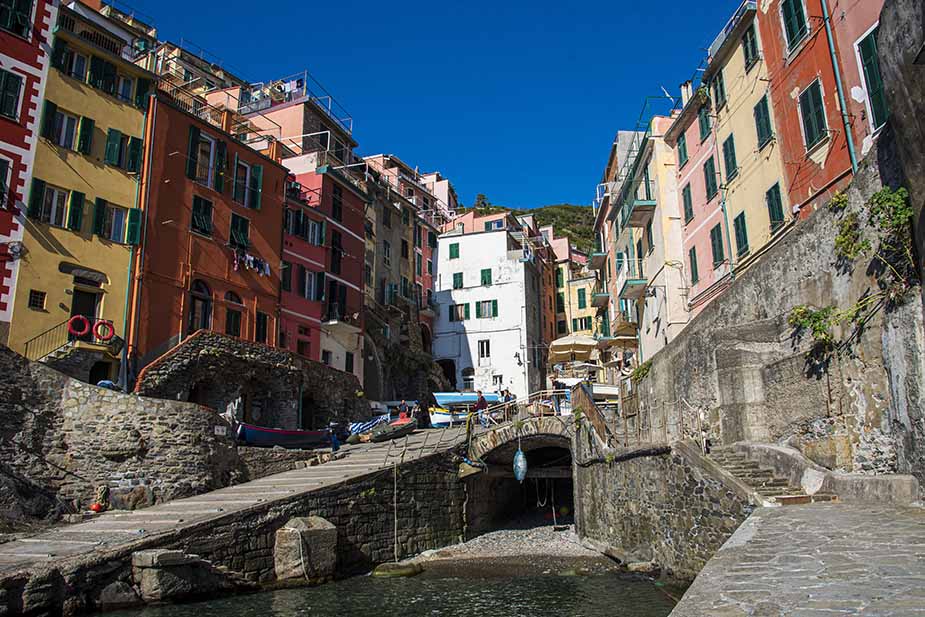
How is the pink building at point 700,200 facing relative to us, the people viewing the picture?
facing the viewer and to the left of the viewer

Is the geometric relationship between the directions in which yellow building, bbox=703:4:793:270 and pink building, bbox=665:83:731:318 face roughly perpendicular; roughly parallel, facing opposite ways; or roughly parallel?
roughly parallel

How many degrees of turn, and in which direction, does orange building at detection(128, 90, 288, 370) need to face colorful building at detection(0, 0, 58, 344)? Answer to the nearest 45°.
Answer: approximately 90° to its right

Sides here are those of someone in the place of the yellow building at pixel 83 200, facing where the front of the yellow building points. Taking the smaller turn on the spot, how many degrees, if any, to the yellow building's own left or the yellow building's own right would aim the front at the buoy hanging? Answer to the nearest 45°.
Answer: approximately 45° to the yellow building's own left

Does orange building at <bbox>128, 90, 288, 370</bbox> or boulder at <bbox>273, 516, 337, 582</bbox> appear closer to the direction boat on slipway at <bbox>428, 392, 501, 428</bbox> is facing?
the orange building

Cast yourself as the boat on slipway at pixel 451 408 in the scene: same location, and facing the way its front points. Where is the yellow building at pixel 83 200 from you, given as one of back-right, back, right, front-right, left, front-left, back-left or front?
front

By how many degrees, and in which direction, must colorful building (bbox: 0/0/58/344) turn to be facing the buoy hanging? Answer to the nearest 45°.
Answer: approximately 45° to its left

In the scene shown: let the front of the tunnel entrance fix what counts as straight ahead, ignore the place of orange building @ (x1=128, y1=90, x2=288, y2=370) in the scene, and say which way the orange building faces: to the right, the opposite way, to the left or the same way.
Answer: to the left

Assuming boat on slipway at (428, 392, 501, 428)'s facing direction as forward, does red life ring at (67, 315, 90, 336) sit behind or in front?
in front

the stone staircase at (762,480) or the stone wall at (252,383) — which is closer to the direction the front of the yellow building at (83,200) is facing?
the stone staircase

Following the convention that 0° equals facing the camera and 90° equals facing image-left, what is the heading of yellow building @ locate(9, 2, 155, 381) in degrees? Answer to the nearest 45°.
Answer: approximately 315°

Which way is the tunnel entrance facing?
toward the camera
